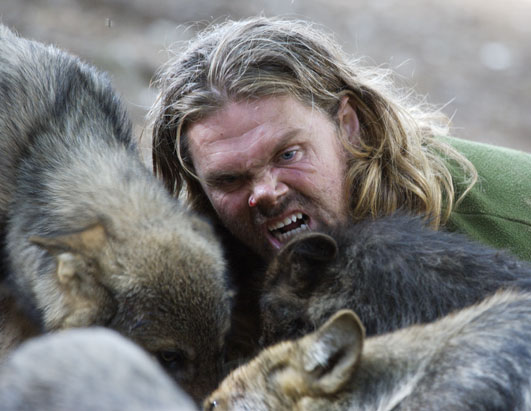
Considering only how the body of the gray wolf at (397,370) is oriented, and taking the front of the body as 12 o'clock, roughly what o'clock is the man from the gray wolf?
The man is roughly at 2 o'clock from the gray wolf.

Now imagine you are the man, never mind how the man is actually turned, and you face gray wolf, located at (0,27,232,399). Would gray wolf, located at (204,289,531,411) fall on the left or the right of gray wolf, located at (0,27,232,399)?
left

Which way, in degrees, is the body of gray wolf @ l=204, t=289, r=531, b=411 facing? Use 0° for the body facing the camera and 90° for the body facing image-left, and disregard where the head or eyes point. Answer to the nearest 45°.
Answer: approximately 90°

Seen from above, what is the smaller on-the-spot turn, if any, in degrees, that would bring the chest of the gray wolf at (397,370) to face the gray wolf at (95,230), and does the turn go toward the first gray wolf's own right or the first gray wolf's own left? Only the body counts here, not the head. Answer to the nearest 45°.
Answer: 0° — it already faces it

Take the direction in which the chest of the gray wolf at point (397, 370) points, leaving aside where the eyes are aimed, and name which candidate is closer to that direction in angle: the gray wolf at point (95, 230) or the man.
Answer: the gray wolf
